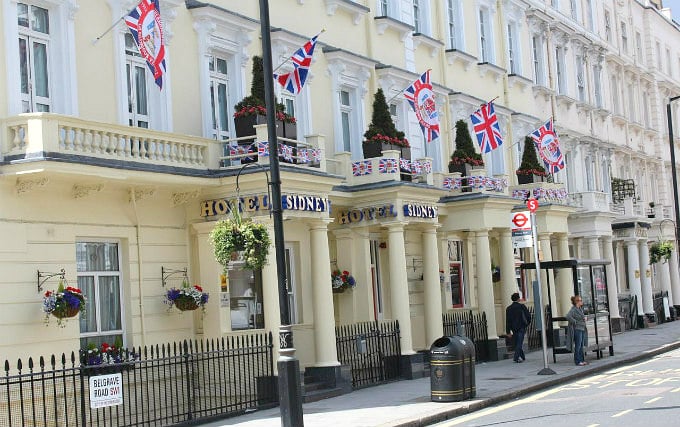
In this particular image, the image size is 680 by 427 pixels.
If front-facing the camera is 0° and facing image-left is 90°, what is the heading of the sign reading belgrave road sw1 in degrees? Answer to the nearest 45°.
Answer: approximately 315°

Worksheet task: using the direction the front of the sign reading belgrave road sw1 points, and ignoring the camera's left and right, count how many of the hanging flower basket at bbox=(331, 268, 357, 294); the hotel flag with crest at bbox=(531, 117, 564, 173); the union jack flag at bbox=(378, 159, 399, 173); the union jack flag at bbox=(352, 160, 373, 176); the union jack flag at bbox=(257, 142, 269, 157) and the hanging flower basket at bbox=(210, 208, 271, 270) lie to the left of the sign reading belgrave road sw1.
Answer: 6

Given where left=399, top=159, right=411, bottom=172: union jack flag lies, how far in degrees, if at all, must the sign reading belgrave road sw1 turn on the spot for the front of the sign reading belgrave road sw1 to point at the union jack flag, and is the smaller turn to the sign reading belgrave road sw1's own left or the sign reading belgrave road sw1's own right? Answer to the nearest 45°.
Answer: approximately 90° to the sign reading belgrave road sw1's own left

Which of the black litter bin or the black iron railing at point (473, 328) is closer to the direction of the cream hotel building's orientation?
the black litter bin

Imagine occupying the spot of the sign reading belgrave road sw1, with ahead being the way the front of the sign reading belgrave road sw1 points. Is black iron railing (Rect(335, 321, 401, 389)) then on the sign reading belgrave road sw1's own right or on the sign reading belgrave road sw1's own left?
on the sign reading belgrave road sw1's own left

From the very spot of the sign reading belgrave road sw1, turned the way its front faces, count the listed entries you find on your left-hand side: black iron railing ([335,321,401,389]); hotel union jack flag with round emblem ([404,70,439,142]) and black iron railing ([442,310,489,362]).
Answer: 3

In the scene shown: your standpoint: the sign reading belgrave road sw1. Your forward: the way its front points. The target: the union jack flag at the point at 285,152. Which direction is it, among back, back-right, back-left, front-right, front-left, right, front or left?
left

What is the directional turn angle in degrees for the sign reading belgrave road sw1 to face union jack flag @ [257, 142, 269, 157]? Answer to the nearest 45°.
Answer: approximately 90° to its left

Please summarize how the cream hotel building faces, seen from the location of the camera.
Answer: facing the viewer and to the right of the viewer

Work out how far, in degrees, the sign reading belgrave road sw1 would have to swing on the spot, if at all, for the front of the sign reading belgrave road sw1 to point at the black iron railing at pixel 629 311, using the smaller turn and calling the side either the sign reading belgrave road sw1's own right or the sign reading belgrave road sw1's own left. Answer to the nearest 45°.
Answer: approximately 90° to the sign reading belgrave road sw1's own left

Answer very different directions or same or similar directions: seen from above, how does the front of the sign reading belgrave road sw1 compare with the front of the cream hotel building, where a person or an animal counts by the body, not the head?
same or similar directions

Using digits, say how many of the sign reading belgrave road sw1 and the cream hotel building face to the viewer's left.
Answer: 0

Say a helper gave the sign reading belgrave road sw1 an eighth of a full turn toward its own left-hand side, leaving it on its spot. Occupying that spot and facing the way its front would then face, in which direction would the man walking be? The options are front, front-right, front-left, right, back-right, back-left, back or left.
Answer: front-left

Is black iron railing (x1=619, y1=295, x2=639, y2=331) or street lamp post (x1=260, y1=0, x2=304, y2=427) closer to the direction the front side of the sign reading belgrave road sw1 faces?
the street lamp post
